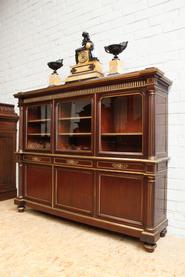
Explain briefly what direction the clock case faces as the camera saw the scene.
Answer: facing the viewer and to the left of the viewer
